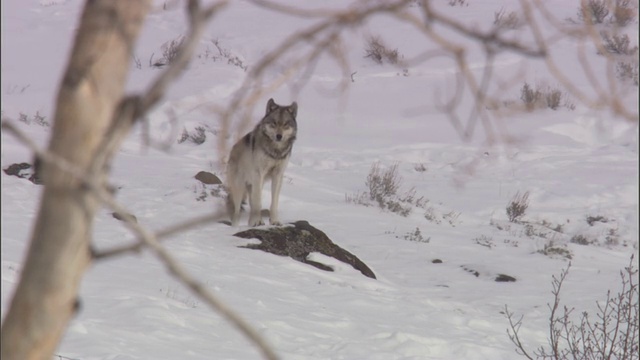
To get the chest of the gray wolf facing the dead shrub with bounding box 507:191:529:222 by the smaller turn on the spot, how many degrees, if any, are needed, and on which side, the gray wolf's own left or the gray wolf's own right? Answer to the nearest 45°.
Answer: approximately 90° to the gray wolf's own left

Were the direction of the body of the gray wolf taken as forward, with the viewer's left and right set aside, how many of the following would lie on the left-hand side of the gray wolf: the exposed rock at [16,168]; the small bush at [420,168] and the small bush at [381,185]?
2

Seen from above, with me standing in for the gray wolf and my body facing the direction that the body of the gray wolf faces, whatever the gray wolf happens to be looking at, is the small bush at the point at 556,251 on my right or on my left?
on my left

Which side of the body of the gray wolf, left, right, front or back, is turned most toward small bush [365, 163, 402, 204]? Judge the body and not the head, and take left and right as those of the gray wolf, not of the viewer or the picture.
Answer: left

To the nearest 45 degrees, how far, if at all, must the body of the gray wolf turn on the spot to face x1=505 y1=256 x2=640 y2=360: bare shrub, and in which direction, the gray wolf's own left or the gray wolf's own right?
0° — it already faces it

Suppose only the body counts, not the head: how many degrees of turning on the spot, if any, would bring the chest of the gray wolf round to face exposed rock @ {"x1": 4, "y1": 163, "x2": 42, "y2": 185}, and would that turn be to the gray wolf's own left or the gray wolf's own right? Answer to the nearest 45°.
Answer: approximately 135° to the gray wolf's own right

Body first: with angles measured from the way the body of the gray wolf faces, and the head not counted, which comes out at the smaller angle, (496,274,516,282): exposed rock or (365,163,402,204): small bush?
the exposed rock

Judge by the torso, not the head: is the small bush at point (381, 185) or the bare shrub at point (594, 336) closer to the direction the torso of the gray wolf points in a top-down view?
the bare shrub

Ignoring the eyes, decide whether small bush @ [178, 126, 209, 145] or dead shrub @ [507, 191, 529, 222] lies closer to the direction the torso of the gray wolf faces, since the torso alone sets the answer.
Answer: the dead shrub

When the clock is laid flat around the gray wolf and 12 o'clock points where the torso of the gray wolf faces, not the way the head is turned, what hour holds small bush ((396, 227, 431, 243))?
The small bush is roughly at 10 o'clock from the gray wolf.

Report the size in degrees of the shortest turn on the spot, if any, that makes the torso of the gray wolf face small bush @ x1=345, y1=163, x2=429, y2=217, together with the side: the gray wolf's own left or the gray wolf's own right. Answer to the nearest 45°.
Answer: approximately 90° to the gray wolf's own left

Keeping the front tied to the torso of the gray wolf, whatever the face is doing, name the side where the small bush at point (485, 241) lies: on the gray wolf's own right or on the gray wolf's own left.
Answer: on the gray wolf's own left

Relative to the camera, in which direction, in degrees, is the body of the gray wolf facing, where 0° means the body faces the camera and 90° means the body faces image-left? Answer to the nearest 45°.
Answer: approximately 315°
